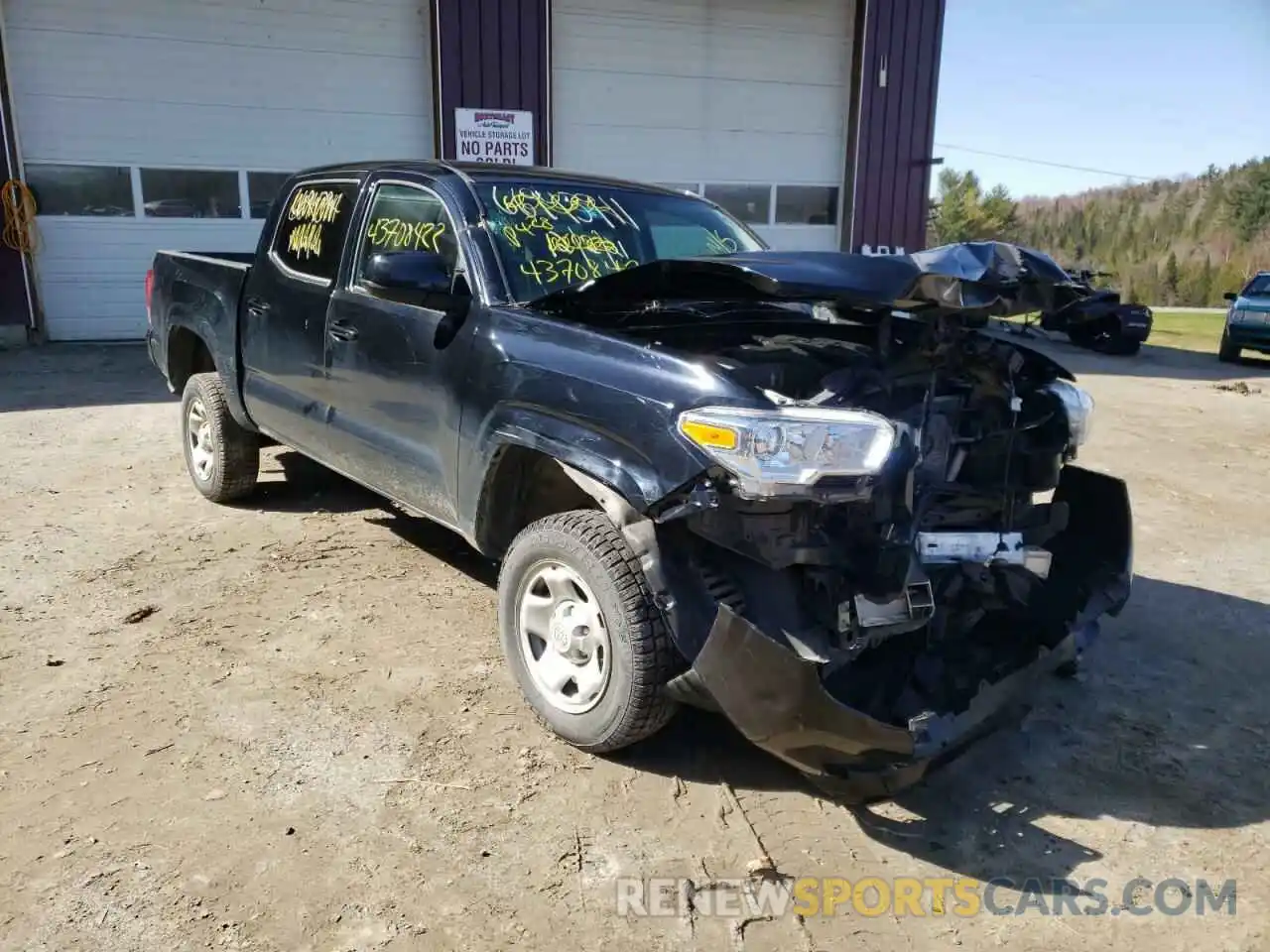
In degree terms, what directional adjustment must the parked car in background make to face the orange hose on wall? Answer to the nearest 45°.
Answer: approximately 45° to its right

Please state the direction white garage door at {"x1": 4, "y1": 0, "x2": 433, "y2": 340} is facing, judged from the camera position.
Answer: facing the viewer

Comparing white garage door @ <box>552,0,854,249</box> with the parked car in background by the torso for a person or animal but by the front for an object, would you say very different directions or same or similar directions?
same or similar directions

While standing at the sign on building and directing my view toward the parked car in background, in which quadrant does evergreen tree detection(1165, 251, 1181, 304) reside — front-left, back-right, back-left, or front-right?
front-left

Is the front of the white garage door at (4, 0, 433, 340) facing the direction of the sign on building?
no

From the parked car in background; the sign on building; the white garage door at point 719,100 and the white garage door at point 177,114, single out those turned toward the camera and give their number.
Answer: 4

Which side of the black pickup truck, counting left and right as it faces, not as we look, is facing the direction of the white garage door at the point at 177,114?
back

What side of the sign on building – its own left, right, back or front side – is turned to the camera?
front

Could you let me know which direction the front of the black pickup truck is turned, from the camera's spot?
facing the viewer and to the right of the viewer

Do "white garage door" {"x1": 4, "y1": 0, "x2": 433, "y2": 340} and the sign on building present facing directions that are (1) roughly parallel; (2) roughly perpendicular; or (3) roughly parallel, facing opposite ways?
roughly parallel

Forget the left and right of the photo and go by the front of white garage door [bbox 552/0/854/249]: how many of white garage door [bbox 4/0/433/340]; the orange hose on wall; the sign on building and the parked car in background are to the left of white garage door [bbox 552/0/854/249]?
1

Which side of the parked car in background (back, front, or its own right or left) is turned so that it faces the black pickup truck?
front

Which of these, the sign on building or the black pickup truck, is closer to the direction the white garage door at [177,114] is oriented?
the black pickup truck

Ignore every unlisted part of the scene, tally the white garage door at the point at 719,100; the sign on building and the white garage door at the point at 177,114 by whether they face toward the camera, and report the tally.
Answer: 3

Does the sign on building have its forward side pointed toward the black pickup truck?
yes

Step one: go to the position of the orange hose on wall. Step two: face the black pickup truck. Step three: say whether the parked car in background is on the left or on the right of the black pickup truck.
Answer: left

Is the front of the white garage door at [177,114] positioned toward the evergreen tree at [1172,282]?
no

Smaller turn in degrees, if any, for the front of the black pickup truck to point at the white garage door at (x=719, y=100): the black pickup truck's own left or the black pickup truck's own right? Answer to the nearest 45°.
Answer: approximately 135° to the black pickup truck's own left

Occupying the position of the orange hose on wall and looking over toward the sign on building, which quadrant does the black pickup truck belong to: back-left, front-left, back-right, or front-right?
front-right

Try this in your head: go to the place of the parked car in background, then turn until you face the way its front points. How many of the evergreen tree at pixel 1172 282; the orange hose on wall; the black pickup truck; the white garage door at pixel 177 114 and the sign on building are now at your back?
1

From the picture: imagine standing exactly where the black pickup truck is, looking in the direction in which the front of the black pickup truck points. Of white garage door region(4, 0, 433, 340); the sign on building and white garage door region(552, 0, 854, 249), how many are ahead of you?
0

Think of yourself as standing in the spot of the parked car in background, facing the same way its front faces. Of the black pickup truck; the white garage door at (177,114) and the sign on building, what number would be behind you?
0
